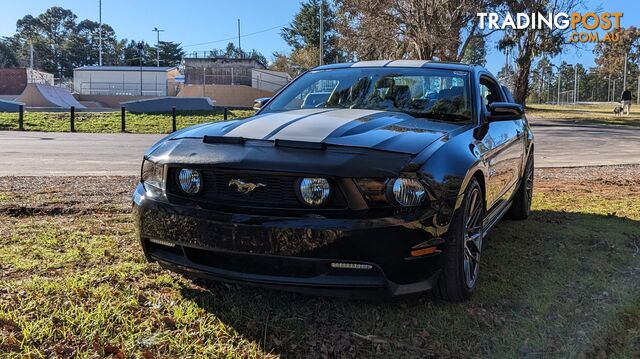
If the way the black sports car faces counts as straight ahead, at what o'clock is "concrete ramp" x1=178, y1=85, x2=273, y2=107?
The concrete ramp is roughly at 4 o'clock from the black sports car.

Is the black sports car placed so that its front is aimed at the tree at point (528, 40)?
no

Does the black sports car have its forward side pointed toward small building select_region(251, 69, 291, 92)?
no

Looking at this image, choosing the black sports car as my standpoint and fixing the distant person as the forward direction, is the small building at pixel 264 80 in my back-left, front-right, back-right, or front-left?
front-left

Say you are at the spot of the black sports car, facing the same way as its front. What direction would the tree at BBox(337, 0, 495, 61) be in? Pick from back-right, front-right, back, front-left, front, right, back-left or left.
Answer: back-right

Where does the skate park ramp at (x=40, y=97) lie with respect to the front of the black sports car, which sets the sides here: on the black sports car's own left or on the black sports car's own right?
on the black sports car's own right

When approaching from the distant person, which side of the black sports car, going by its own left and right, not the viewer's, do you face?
back

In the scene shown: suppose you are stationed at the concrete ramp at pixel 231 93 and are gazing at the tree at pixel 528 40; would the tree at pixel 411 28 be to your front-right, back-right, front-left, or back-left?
front-right

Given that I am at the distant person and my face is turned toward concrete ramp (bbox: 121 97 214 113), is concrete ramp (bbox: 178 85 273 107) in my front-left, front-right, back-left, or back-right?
front-right
